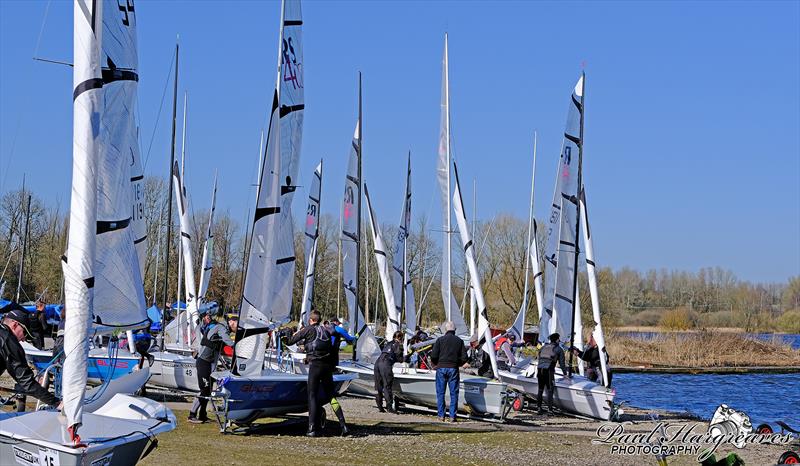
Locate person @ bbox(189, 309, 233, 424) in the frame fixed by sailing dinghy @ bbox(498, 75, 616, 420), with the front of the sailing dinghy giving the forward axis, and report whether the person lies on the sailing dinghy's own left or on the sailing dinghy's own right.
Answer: on the sailing dinghy's own right

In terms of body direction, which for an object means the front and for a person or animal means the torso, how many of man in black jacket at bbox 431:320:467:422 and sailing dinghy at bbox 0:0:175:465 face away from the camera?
1

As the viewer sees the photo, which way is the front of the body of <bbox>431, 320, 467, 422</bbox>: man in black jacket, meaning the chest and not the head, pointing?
away from the camera

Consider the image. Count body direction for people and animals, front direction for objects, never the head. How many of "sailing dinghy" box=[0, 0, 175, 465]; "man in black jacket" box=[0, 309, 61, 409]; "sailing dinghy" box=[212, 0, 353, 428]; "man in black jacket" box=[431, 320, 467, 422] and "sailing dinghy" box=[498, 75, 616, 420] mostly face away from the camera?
1

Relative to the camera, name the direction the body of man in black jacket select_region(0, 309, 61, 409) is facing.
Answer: to the viewer's right

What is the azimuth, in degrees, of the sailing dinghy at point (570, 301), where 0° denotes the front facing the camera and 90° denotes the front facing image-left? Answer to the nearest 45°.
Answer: approximately 315°

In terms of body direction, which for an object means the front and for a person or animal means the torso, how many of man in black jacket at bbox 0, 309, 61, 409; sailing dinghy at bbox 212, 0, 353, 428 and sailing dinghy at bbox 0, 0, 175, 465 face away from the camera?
0

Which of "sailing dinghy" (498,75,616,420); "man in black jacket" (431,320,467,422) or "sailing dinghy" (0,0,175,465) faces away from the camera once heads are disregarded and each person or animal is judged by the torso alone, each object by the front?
the man in black jacket

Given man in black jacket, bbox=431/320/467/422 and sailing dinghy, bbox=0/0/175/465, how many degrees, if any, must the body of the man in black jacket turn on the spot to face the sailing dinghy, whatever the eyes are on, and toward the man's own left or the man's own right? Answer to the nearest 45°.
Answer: approximately 135° to the man's own left

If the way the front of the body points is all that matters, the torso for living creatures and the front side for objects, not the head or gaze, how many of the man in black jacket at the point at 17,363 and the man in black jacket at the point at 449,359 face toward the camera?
0
